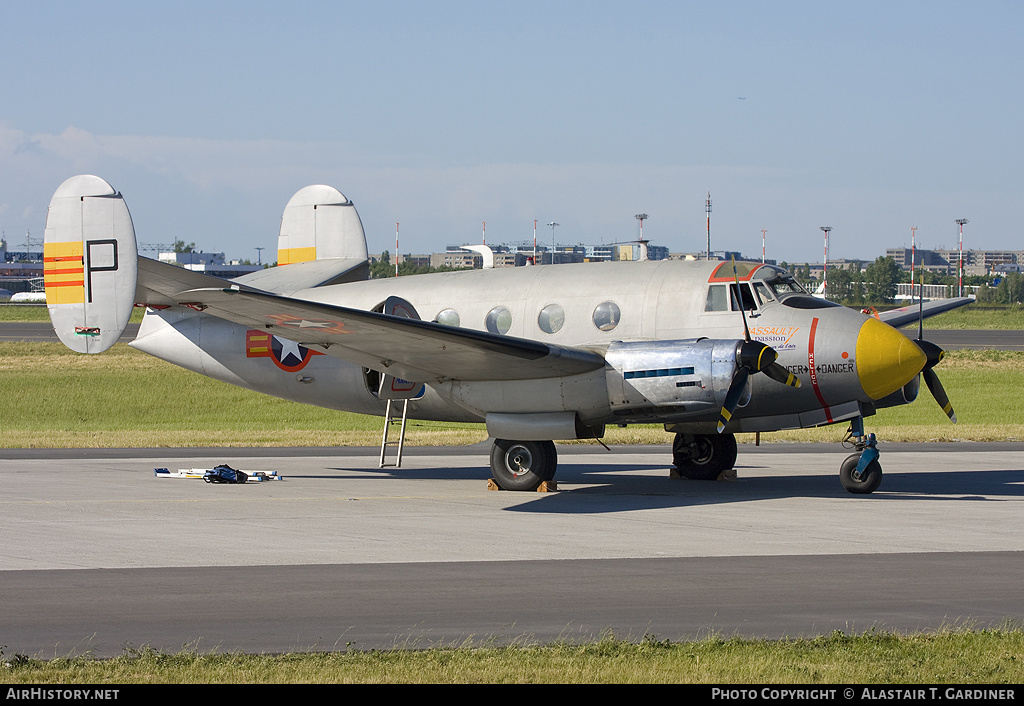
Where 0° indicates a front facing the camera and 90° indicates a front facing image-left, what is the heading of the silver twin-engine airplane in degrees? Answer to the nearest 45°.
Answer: approximately 315°
